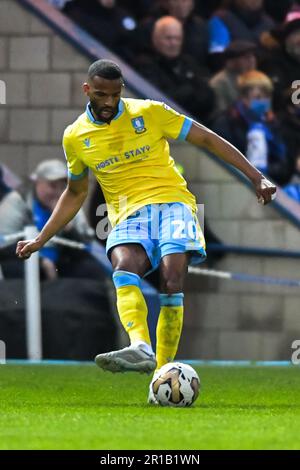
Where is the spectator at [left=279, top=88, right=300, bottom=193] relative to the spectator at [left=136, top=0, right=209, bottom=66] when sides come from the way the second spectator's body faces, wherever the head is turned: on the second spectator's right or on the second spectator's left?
on the second spectator's left

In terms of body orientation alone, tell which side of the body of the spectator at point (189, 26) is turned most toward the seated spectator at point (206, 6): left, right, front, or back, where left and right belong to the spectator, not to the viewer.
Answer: back

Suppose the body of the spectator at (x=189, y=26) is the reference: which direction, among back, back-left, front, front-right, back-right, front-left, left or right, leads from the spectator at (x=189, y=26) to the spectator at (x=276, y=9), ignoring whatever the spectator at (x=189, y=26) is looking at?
back-left

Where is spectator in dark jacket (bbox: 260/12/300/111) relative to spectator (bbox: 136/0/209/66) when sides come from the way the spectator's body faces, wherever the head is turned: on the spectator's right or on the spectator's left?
on the spectator's left

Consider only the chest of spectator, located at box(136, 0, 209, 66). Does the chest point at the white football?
yes

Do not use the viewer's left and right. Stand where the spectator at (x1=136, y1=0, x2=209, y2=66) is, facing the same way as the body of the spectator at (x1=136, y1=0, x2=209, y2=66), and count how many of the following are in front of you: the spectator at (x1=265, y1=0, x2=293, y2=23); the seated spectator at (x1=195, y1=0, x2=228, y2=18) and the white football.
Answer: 1

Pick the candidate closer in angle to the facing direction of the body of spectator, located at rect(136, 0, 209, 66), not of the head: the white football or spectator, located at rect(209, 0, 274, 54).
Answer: the white football
